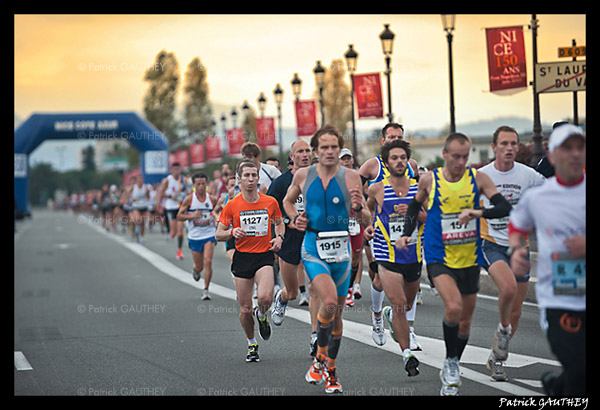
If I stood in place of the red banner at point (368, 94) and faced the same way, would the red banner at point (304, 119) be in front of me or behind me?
behind

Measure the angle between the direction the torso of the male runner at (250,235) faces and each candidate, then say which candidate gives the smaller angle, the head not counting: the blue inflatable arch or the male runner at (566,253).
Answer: the male runner

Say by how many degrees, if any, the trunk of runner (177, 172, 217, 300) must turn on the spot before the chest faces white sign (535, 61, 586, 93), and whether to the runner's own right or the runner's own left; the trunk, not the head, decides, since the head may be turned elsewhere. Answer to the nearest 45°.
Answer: approximately 90° to the runner's own left

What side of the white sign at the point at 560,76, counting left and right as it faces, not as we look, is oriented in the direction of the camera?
front

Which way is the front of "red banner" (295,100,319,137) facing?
toward the camera

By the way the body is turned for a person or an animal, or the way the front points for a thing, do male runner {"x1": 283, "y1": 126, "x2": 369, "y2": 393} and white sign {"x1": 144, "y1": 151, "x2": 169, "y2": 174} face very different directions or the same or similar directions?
same or similar directions

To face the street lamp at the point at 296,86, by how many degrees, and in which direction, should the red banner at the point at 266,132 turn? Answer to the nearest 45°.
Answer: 0° — it already faces it

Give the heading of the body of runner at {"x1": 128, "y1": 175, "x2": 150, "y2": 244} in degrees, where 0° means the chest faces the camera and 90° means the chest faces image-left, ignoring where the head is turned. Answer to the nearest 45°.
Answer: approximately 0°

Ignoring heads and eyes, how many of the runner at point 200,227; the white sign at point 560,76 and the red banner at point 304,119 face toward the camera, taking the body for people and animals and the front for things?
3

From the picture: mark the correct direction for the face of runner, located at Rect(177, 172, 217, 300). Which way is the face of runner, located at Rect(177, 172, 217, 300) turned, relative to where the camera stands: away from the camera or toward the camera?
toward the camera

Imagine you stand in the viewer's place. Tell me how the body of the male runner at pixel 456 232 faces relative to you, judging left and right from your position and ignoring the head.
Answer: facing the viewer

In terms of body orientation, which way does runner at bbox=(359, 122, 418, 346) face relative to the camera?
toward the camera
